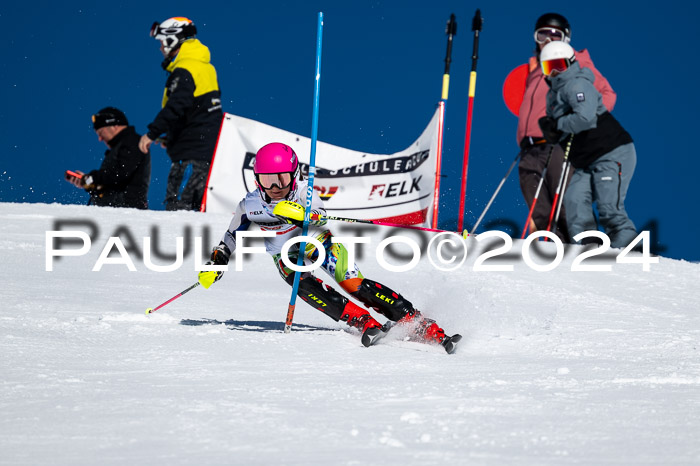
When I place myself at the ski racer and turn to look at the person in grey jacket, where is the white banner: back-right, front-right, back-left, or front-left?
front-left

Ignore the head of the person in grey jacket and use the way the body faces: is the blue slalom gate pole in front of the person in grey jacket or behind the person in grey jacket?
in front

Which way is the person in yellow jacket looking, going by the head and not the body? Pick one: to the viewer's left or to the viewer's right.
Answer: to the viewer's left

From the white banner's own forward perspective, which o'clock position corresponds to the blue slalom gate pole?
The blue slalom gate pole is roughly at 12 o'clock from the white banner.

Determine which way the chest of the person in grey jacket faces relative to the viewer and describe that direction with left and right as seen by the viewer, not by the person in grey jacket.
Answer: facing the viewer and to the left of the viewer

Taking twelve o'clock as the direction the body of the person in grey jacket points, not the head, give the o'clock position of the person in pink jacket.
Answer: The person in pink jacket is roughly at 3 o'clock from the person in grey jacket.

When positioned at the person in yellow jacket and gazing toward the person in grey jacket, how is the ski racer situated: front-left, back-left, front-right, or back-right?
front-right

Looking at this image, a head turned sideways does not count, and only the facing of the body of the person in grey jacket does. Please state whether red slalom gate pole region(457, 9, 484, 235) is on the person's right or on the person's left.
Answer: on the person's right

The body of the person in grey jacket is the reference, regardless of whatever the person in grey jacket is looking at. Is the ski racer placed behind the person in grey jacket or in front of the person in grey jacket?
in front

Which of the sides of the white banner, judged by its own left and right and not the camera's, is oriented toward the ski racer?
front

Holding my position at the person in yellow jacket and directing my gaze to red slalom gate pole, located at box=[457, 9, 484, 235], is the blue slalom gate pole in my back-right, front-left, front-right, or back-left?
front-right

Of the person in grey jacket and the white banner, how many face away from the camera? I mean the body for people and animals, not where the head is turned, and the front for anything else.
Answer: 0

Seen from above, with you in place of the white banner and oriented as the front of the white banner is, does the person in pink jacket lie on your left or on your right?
on your left

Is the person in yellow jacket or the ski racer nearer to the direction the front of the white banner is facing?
the ski racer

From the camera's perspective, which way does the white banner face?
toward the camera
